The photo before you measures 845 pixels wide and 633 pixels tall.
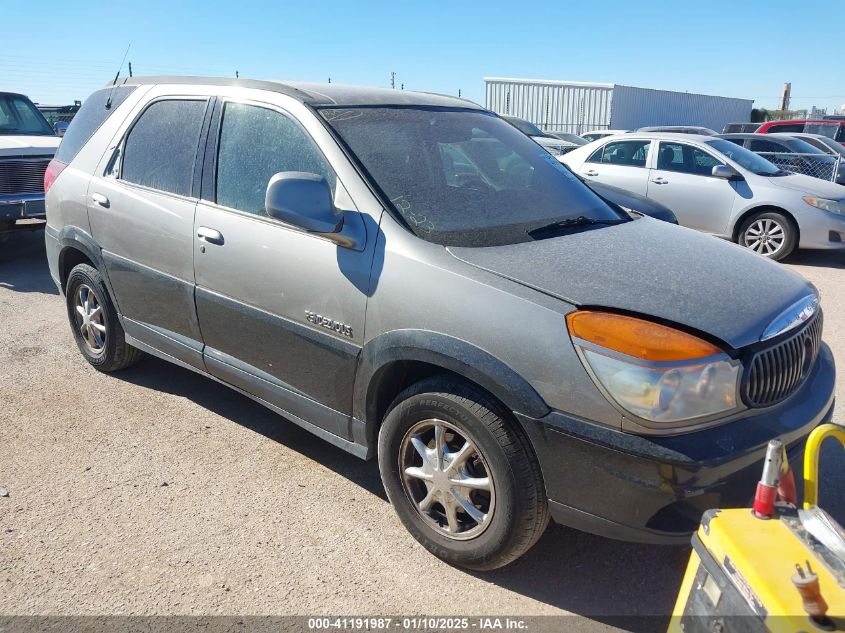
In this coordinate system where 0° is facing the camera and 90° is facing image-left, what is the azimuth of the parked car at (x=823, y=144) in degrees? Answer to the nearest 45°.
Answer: approximately 315°

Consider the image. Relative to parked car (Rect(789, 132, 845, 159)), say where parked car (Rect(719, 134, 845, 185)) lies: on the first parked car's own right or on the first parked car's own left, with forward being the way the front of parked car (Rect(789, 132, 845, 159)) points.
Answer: on the first parked car's own right

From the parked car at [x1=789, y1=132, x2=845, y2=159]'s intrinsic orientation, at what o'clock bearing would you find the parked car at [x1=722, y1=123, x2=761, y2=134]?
the parked car at [x1=722, y1=123, x2=761, y2=134] is roughly at 7 o'clock from the parked car at [x1=789, y1=132, x2=845, y2=159].

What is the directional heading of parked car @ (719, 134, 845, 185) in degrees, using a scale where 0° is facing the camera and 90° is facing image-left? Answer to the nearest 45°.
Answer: approximately 315°

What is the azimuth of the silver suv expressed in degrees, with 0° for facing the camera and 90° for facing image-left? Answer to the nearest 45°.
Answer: approximately 315°

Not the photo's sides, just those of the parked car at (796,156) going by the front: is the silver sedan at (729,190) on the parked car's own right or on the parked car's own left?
on the parked car's own right
